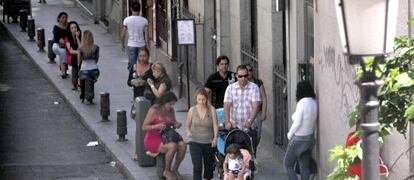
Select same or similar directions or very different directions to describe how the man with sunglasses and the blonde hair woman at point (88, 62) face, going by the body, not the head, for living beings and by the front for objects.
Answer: very different directions

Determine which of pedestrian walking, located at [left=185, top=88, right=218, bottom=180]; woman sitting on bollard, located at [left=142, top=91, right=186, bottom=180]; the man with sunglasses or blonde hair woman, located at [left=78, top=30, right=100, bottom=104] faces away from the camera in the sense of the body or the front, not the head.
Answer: the blonde hair woman

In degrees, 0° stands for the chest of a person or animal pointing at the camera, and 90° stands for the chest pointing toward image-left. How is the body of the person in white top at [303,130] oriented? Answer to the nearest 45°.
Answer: approximately 135°

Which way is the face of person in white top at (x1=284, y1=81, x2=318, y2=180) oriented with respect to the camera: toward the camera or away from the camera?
away from the camera

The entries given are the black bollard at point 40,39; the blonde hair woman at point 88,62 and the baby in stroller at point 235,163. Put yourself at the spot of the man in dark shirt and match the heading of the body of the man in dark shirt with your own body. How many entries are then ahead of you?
1

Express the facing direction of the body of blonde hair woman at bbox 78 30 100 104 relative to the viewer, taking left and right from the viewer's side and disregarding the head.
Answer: facing away from the viewer

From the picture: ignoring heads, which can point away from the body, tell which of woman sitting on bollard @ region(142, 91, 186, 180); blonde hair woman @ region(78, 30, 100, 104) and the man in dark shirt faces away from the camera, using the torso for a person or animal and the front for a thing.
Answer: the blonde hair woman
